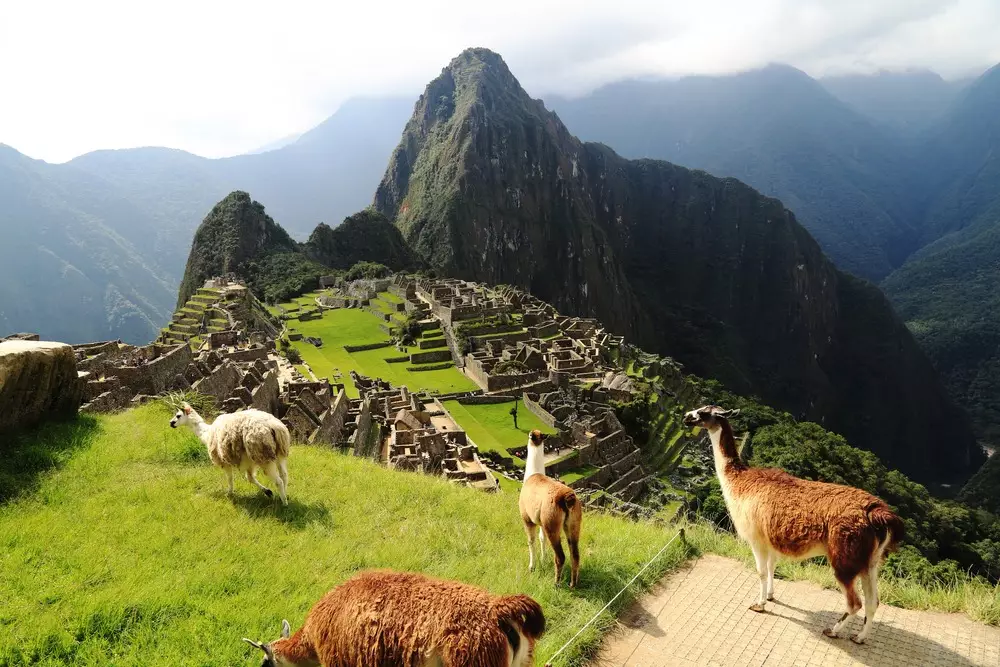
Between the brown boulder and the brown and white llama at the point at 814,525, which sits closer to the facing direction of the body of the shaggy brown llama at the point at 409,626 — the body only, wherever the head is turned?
the brown boulder

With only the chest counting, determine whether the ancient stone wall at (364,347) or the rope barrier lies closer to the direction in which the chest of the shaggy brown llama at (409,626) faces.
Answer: the ancient stone wall

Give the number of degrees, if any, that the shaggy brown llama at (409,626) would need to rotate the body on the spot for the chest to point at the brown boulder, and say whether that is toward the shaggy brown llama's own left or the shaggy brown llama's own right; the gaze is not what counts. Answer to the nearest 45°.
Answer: approximately 45° to the shaggy brown llama's own right

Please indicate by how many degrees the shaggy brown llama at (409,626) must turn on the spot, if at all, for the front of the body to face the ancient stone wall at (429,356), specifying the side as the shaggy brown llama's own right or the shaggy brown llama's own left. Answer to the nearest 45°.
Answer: approximately 90° to the shaggy brown llama's own right

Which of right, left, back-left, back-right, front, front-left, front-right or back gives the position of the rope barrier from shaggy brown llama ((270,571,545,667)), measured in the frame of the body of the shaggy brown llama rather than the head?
back-right

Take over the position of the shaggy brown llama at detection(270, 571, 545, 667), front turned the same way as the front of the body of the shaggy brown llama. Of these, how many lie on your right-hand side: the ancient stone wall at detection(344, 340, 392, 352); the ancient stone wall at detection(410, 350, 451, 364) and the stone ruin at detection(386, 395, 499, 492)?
3

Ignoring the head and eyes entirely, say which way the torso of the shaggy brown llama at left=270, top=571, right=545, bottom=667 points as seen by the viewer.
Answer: to the viewer's left

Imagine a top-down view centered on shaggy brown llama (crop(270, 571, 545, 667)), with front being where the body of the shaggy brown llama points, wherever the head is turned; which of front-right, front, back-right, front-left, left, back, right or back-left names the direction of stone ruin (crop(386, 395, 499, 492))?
right

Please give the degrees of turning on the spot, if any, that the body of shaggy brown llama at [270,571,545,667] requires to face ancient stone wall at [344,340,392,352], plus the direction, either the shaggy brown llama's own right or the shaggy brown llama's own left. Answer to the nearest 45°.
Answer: approximately 90° to the shaggy brown llama's own right
